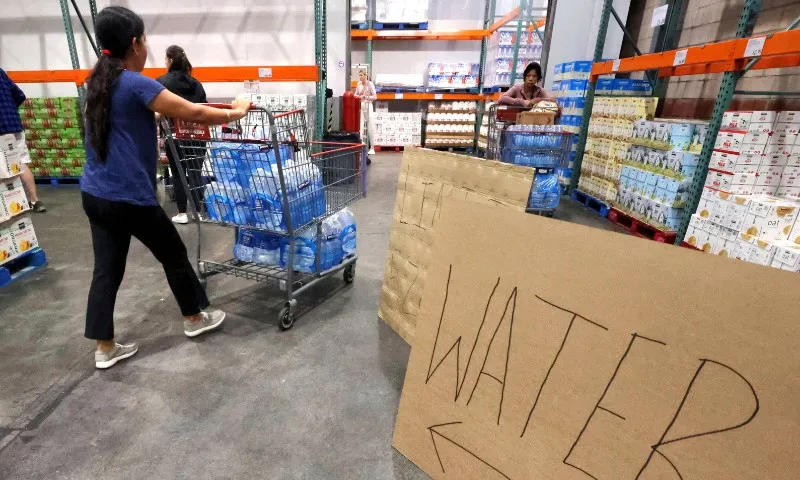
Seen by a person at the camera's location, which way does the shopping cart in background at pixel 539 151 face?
facing the viewer and to the right of the viewer

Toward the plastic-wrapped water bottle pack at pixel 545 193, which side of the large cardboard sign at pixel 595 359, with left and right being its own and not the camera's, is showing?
back

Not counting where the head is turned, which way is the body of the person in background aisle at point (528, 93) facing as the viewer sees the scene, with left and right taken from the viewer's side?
facing the viewer

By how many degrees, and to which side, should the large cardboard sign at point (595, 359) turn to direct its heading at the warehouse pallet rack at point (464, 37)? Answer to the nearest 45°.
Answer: approximately 135° to its right

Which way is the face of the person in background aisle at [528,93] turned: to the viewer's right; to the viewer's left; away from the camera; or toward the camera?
toward the camera

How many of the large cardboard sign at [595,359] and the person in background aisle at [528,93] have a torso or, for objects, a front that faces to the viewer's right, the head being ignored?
0

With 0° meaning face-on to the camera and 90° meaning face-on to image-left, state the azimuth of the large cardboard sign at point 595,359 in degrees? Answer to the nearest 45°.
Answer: approximately 0°

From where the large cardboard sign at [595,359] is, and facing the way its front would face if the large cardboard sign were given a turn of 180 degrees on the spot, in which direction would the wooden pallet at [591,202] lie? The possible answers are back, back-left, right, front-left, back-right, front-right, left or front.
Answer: front

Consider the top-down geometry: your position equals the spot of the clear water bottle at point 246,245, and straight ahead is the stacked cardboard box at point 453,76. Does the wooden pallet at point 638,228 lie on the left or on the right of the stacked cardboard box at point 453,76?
right

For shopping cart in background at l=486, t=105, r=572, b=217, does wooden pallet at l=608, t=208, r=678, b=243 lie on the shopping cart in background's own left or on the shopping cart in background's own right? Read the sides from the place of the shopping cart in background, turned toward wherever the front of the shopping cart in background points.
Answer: on the shopping cart in background's own left

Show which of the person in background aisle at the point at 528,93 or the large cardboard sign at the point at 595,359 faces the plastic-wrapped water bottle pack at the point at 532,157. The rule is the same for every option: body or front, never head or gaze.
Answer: the person in background aisle

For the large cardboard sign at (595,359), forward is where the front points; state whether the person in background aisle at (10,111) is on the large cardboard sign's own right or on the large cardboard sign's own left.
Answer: on the large cardboard sign's own right
